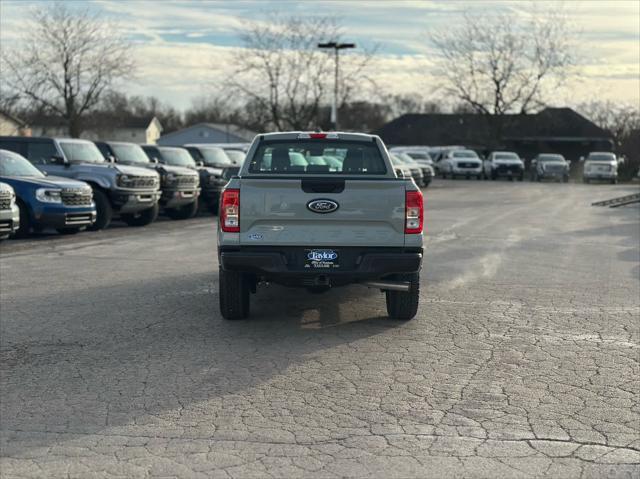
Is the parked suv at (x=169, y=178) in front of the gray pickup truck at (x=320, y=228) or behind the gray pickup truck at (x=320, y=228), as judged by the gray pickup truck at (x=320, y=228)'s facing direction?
in front

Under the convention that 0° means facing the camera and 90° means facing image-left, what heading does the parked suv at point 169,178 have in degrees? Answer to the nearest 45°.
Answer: approximately 315°

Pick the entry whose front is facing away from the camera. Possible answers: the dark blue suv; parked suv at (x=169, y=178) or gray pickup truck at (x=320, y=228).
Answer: the gray pickup truck

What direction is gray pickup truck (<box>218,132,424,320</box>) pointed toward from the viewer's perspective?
away from the camera

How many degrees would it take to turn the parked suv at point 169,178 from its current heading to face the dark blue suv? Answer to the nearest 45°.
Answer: approximately 90° to its right

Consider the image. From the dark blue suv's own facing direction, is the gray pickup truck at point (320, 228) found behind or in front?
in front

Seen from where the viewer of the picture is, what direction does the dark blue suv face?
facing the viewer and to the right of the viewer

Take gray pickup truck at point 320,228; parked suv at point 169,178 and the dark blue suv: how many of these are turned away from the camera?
1

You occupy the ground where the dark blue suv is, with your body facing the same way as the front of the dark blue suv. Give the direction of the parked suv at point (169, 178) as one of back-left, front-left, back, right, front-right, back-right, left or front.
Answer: left

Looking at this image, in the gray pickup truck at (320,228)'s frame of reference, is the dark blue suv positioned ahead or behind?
ahead

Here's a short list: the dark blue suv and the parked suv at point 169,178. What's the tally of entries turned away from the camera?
0

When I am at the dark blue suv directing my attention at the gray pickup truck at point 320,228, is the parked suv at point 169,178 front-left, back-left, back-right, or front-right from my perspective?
back-left

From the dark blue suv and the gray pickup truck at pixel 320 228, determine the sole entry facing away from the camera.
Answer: the gray pickup truck

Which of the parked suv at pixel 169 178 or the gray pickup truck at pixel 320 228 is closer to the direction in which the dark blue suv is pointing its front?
the gray pickup truck

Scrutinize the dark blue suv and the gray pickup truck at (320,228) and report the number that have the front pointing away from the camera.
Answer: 1
